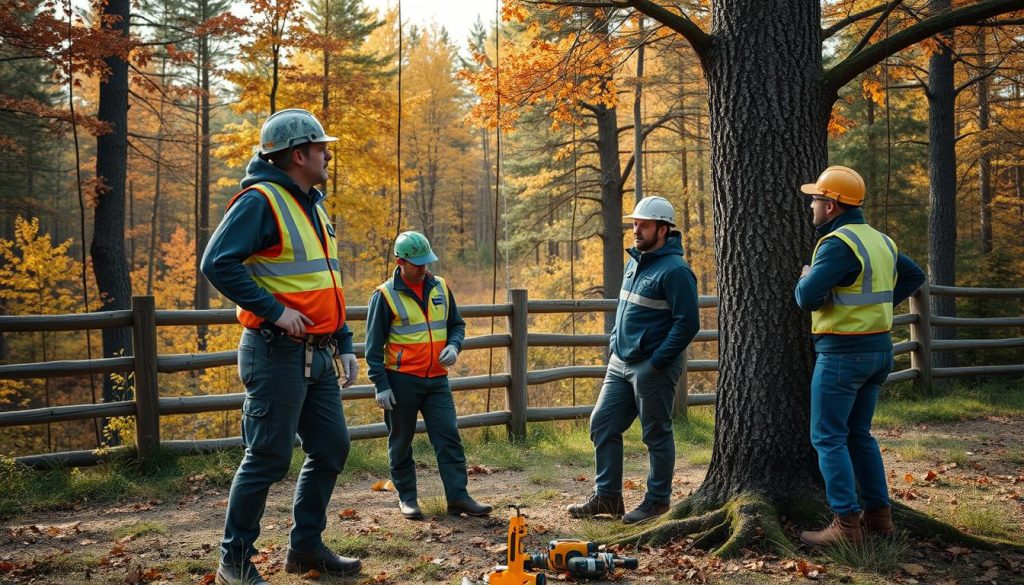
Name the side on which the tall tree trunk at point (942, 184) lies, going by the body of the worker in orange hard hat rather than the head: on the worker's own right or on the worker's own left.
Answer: on the worker's own right

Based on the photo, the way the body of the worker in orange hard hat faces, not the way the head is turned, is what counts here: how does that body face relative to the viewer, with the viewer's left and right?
facing away from the viewer and to the left of the viewer

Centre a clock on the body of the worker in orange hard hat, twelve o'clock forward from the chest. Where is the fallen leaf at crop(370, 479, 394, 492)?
The fallen leaf is roughly at 11 o'clock from the worker in orange hard hat.

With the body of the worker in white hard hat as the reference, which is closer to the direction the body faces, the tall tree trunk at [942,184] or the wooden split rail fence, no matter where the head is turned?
the wooden split rail fence

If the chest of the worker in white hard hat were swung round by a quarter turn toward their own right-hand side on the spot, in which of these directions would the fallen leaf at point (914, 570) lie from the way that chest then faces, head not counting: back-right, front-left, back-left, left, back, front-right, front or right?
back

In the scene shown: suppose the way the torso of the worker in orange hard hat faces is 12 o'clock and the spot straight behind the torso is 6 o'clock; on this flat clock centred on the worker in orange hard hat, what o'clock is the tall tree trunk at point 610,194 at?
The tall tree trunk is roughly at 1 o'clock from the worker in orange hard hat.

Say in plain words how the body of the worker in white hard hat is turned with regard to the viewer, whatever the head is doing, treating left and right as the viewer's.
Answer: facing the viewer and to the left of the viewer

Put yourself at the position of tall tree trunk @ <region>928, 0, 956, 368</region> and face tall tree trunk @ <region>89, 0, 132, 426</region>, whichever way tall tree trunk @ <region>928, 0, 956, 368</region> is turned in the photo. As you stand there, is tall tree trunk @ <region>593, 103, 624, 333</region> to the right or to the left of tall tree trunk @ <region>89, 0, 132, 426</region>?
right

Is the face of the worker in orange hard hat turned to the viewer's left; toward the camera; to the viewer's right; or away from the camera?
to the viewer's left

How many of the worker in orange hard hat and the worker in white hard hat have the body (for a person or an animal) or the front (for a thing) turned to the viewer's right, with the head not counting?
0
